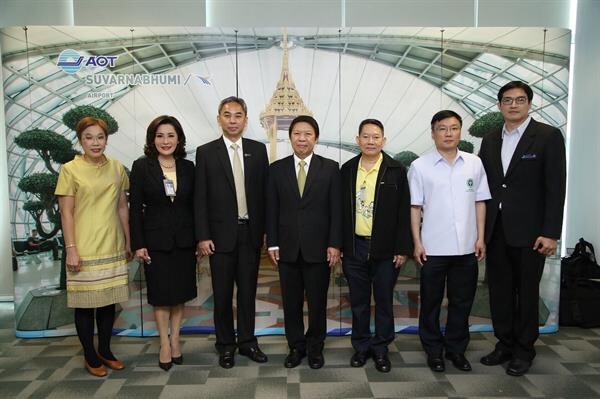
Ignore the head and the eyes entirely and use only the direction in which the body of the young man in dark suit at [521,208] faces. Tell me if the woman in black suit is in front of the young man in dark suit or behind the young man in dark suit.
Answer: in front

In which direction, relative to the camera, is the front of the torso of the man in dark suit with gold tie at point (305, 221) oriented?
toward the camera

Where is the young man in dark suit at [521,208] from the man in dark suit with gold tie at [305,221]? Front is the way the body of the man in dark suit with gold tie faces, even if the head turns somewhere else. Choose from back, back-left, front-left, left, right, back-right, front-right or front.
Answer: left

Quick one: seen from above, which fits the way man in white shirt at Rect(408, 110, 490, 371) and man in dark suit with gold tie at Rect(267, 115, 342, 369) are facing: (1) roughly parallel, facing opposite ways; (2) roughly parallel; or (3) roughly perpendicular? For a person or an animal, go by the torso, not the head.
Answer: roughly parallel

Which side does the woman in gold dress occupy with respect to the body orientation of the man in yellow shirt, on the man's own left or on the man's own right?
on the man's own right

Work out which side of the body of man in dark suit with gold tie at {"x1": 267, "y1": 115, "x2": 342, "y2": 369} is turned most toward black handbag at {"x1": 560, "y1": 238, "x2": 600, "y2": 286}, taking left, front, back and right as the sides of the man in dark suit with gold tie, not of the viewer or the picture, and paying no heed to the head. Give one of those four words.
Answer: left

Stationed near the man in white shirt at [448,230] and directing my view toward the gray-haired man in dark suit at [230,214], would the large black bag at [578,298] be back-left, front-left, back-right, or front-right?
back-right

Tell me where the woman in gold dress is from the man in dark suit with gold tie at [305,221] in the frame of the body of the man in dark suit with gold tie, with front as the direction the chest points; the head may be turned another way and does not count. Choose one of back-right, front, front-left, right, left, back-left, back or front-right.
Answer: right
